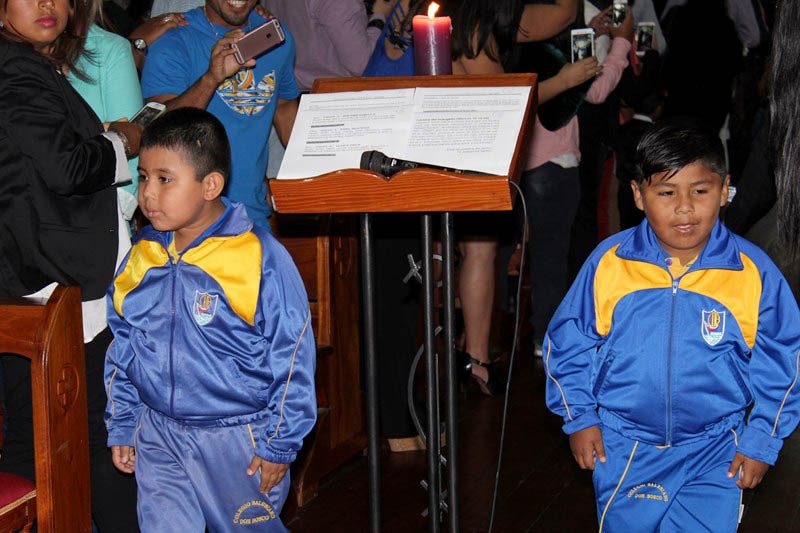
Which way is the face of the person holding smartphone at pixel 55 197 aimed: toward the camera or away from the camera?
toward the camera

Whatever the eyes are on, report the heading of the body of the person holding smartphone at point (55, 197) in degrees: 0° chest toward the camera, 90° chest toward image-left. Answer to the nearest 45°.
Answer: approximately 315°

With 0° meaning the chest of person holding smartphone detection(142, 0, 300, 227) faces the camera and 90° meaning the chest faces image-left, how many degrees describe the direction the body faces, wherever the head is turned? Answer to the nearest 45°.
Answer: approximately 315°

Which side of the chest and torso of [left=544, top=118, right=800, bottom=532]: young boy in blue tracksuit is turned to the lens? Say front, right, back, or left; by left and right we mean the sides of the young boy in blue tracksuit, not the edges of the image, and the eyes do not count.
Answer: front

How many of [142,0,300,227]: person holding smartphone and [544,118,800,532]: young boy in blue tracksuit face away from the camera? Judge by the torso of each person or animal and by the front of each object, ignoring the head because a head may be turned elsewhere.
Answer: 0

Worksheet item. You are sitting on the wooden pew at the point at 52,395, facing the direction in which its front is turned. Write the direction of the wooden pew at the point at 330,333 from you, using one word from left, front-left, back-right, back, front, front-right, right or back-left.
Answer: back

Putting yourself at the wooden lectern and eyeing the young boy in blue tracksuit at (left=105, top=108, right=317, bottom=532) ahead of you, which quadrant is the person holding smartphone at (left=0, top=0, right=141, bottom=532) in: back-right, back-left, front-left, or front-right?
front-right

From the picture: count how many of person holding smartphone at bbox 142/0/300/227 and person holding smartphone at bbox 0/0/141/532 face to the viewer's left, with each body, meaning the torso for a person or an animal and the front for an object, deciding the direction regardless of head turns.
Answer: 0

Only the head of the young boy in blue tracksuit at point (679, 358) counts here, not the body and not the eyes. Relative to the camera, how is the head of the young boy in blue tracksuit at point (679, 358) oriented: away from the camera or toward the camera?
toward the camera

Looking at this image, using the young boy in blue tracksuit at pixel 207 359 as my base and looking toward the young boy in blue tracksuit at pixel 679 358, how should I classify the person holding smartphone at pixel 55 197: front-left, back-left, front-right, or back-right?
back-left

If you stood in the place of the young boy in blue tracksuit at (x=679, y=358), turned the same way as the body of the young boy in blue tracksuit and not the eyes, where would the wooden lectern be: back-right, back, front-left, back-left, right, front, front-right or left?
right

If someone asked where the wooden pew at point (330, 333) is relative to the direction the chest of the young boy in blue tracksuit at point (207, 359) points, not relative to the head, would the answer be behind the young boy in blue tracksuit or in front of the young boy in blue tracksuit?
behind

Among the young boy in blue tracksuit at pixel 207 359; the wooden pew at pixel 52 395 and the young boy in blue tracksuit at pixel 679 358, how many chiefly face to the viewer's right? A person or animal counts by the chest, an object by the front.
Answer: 0
